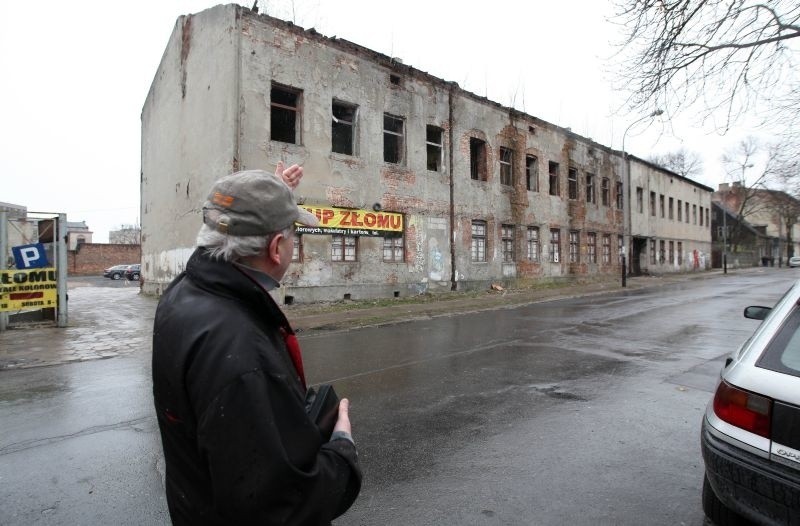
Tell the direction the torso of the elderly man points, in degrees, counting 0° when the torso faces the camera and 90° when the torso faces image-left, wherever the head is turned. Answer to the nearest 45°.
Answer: approximately 225°

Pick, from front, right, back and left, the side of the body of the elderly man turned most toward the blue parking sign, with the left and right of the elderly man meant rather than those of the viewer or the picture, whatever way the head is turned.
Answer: left

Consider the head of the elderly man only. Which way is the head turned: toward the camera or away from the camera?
away from the camera

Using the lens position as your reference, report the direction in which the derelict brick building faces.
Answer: facing the viewer and to the right of the viewer

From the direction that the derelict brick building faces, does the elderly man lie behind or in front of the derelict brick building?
in front

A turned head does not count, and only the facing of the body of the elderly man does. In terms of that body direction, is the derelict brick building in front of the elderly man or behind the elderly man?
in front

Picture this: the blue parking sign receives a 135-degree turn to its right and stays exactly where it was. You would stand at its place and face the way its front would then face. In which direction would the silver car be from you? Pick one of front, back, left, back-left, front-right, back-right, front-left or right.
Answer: back-left

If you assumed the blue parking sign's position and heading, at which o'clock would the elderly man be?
The elderly man is roughly at 12 o'clock from the blue parking sign.

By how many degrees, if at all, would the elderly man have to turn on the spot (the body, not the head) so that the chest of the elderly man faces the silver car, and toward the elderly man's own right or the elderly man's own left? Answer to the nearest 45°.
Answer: approximately 45° to the elderly man's own right

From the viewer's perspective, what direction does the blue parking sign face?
toward the camera

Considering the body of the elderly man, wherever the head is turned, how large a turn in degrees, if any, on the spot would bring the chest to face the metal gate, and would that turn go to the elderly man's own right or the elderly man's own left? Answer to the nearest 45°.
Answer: approximately 90° to the elderly man's own left

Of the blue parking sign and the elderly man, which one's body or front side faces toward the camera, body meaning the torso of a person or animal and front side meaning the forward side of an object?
the blue parking sign

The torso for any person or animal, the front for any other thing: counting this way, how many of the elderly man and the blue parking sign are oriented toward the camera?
1

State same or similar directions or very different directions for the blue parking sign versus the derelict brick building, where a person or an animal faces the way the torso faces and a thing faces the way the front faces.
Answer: same or similar directions

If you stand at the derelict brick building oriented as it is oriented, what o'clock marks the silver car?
The silver car is roughly at 1 o'clock from the derelict brick building.

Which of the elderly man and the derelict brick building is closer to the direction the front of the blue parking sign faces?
the elderly man

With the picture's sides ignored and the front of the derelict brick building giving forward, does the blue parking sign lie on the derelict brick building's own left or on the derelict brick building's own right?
on the derelict brick building's own right
